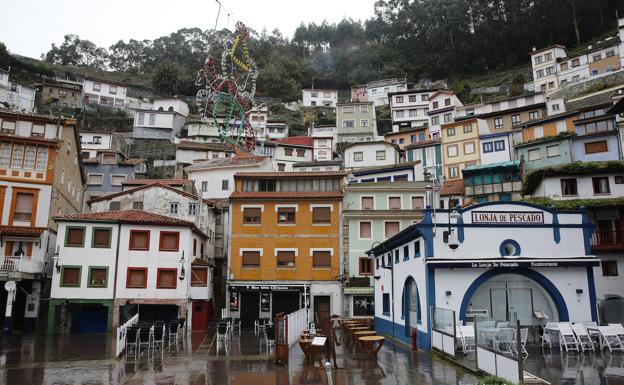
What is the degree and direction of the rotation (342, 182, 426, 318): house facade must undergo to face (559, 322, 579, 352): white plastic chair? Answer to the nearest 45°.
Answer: approximately 45° to its left

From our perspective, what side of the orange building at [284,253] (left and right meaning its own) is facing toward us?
front

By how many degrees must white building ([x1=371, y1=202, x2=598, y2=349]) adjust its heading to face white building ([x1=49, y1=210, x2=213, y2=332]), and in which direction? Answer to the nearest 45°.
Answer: approximately 90° to its right

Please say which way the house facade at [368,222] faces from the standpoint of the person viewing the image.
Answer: facing the viewer

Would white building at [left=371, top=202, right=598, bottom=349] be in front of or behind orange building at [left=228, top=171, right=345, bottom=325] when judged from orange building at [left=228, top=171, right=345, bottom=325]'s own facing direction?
in front

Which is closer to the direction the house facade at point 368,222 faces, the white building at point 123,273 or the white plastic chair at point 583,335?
the white plastic chair

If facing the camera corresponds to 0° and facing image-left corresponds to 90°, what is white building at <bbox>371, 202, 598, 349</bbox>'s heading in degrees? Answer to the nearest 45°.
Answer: approximately 0°

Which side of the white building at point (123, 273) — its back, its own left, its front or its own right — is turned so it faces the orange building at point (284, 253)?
left

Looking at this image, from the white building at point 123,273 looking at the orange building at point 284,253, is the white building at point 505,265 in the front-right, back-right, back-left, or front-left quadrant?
front-right

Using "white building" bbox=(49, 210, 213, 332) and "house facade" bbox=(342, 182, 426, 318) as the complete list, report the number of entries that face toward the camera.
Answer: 2

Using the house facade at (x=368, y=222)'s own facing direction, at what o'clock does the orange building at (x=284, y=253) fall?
The orange building is roughly at 3 o'clock from the house facade.

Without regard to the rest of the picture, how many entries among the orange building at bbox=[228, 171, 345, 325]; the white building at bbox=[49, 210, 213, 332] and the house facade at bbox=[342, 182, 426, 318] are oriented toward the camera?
3

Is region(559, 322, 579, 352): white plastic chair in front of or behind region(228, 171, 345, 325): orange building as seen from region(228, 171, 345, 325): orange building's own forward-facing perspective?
in front

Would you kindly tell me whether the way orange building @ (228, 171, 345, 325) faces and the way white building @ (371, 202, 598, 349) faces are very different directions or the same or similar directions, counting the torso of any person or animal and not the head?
same or similar directions

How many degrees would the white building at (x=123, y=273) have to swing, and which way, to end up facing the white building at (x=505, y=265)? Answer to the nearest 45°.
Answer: approximately 45° to its left

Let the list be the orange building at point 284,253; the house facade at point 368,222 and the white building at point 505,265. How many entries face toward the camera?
3

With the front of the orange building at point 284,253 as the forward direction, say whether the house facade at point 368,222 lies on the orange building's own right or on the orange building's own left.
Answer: on the orange building's own left

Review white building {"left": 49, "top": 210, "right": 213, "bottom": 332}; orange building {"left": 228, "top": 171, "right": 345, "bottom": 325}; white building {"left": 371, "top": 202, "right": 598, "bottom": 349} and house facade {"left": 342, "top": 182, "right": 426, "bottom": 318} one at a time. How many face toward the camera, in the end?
4
